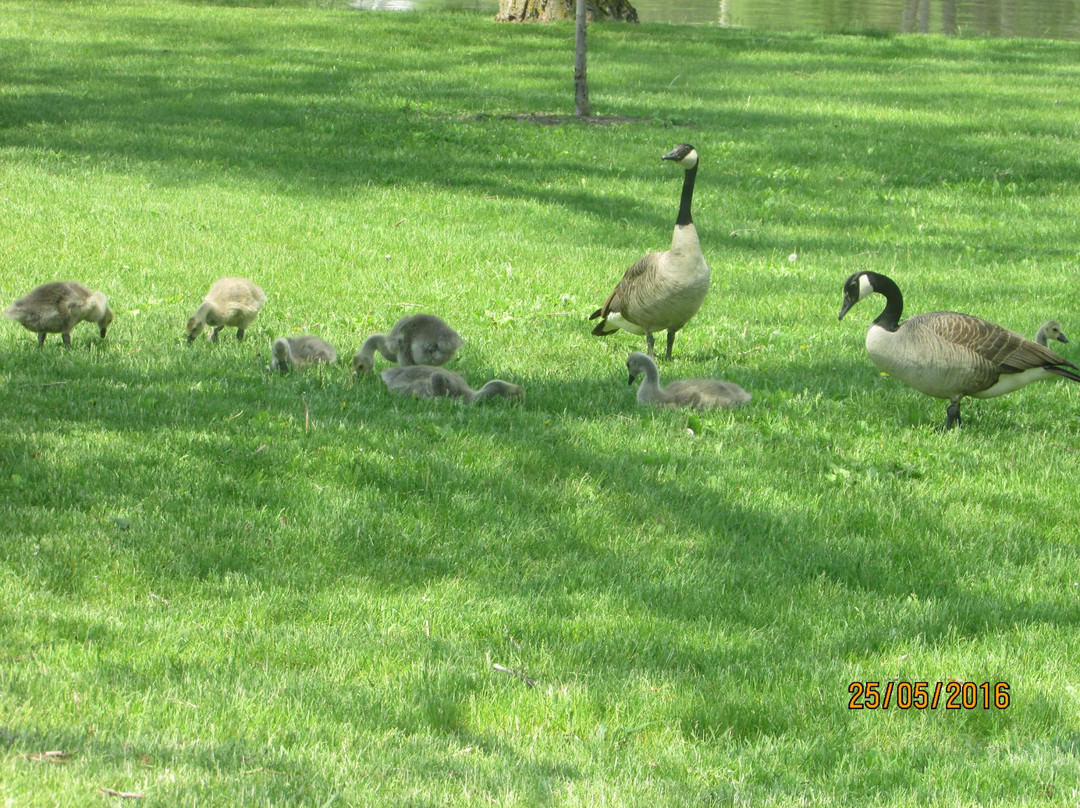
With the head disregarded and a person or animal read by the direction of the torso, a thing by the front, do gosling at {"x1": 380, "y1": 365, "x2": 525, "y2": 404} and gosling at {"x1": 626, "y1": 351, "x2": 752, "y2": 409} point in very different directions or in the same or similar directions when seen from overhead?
very different directions

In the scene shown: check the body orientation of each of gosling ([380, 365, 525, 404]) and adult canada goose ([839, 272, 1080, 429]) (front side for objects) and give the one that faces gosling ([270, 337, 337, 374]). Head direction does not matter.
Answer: the adult canada goose

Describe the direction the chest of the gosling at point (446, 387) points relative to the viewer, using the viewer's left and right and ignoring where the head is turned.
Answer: facing to the right of the viewer

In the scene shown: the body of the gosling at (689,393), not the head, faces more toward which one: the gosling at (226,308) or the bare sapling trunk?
the gosling

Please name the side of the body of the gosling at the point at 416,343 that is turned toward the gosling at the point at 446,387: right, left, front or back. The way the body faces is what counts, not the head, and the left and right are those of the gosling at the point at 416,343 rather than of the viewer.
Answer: left

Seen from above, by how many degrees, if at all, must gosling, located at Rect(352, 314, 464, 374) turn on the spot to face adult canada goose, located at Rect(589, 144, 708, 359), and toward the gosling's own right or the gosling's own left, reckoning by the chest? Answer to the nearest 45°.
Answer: approximately 180°

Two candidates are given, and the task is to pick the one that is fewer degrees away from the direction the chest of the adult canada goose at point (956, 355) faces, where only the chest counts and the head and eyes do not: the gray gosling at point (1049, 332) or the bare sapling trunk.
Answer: the bare sapling trunk

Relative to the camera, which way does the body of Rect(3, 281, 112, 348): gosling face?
to the viewer's right

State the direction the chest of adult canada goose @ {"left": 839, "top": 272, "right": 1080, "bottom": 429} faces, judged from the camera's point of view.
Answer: to the viewer's left

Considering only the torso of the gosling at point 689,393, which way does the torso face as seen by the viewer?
to the viewer's left

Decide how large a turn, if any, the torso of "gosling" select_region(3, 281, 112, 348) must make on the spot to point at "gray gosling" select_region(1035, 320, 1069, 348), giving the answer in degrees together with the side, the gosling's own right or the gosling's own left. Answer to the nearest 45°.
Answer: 0° — it already faces it

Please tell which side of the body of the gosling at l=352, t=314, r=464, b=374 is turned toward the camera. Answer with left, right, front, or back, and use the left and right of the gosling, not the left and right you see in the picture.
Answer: left

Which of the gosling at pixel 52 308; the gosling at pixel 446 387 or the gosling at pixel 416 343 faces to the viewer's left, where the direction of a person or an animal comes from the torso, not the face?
the gosling at pixel 416 343
